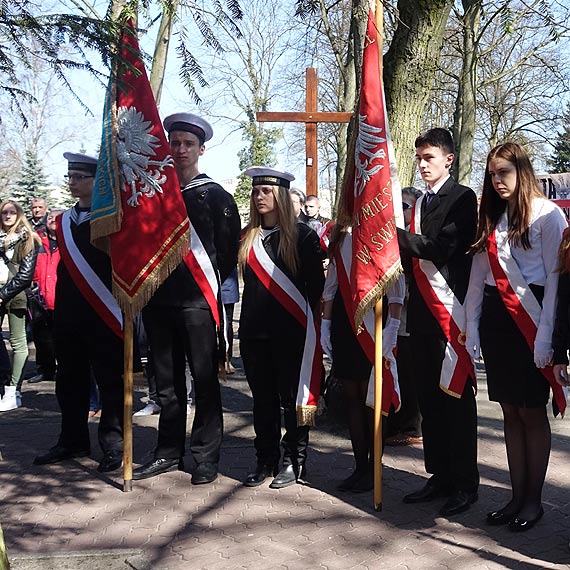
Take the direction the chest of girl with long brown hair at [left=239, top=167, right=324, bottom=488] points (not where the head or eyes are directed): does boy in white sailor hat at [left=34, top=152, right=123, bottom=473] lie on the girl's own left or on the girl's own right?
on the girl's own right

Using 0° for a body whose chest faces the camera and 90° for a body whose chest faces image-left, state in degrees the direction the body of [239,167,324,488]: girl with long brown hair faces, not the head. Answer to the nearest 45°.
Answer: approximately 45°

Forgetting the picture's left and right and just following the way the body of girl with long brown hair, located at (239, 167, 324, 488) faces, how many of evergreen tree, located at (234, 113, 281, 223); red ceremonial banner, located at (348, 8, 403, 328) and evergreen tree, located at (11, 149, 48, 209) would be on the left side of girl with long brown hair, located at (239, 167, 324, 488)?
1

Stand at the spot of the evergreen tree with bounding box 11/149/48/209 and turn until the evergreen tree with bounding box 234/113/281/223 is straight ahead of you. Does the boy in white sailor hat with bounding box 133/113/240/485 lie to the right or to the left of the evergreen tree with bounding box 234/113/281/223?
right

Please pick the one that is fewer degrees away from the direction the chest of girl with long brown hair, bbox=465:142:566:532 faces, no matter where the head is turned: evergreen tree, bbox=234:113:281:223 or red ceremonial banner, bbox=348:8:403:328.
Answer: the red ceremonial banner

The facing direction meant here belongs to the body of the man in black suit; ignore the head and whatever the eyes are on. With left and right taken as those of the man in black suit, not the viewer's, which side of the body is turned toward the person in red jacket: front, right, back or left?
right

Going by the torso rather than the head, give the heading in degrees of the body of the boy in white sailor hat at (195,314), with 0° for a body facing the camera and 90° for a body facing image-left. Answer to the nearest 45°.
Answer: approximately 45°

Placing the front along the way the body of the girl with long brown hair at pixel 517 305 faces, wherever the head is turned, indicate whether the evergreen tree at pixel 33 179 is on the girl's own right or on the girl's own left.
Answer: on the girl's own right

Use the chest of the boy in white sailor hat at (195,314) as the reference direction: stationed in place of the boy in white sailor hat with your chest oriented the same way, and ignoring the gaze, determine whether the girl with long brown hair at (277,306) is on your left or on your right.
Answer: on your left

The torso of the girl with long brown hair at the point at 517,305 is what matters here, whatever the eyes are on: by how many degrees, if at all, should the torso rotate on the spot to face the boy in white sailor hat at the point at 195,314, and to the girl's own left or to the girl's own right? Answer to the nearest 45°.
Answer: approximately 45° to the girl's own right

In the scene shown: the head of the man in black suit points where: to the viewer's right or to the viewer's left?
to the viewer's left

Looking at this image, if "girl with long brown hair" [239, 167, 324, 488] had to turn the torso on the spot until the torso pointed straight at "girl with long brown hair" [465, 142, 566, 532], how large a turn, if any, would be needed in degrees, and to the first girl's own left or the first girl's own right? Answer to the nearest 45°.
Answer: approximately 90° to the first girl's own left
